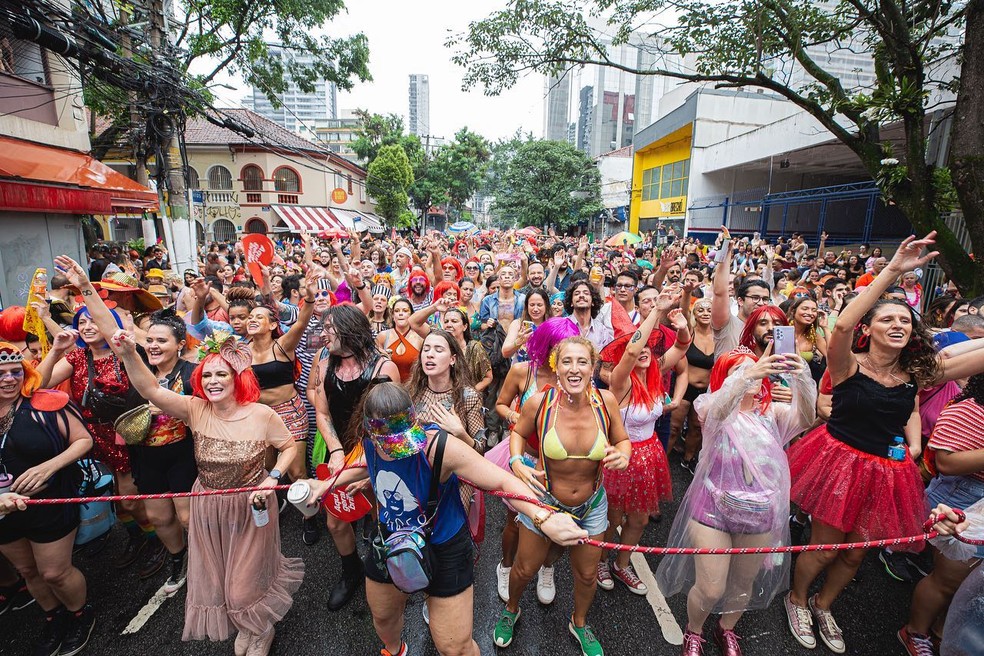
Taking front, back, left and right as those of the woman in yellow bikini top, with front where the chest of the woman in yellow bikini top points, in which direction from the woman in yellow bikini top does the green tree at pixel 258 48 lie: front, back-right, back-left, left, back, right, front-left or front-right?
back-right

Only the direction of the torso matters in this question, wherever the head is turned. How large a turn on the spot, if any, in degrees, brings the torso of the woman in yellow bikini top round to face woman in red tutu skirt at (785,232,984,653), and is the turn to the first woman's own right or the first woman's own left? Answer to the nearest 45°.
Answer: approximately 90° to the first woman's own left

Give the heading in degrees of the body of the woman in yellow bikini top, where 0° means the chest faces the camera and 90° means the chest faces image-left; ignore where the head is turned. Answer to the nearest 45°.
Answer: approximately 0°

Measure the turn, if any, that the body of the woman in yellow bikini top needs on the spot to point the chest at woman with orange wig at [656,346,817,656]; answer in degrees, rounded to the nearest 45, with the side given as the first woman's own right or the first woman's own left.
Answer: approximately 90° to the first woman's own left

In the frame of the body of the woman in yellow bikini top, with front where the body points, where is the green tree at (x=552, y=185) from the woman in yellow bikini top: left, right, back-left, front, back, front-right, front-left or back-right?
back

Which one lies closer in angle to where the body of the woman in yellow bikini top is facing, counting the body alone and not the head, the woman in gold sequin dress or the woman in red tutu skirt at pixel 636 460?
the woman in gold sequin dress

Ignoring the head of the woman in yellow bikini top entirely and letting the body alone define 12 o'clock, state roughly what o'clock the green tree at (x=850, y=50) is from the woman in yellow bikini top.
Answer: The green tree is roughly at 7 o'clock from the woman in yellow bikini top.

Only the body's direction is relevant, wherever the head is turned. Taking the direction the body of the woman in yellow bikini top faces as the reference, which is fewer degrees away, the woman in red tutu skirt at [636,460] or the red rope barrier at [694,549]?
the red rope barrier
